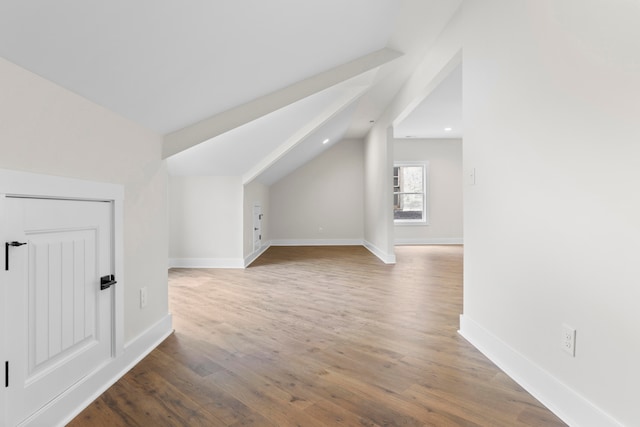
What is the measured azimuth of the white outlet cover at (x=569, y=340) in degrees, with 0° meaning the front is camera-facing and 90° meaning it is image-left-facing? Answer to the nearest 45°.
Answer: approximately 45°

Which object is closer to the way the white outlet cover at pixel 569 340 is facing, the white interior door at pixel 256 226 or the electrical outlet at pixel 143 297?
the electrical outlet

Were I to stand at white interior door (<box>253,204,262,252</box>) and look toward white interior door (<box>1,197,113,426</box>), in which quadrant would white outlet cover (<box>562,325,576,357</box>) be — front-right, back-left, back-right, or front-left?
front-left

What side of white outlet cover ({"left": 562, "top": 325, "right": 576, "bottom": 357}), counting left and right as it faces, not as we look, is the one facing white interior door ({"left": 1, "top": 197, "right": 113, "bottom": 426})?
front

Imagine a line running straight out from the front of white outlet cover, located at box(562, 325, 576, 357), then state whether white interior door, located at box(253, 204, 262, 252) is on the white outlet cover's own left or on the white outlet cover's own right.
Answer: on the white outlet cover's own right
